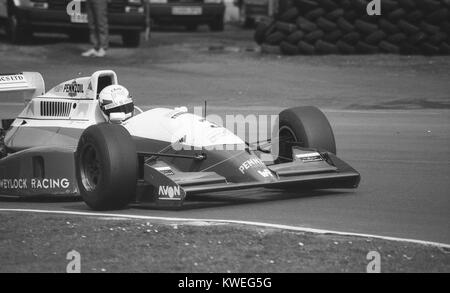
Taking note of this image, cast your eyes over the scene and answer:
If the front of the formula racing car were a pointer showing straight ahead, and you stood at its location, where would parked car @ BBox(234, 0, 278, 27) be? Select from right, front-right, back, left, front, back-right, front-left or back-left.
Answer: back-left

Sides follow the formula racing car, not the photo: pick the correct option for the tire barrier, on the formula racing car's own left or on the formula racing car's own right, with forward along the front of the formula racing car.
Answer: on the formula racing car's own left

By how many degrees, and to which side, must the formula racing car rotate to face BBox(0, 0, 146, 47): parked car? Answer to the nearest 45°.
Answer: approximately 135° to its left

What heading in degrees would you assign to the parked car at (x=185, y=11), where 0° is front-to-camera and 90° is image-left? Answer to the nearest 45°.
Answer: approximately 0°

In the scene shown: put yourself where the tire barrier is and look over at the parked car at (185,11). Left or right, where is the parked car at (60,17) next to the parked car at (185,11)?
left

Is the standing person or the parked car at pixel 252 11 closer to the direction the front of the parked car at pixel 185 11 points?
the standing person
